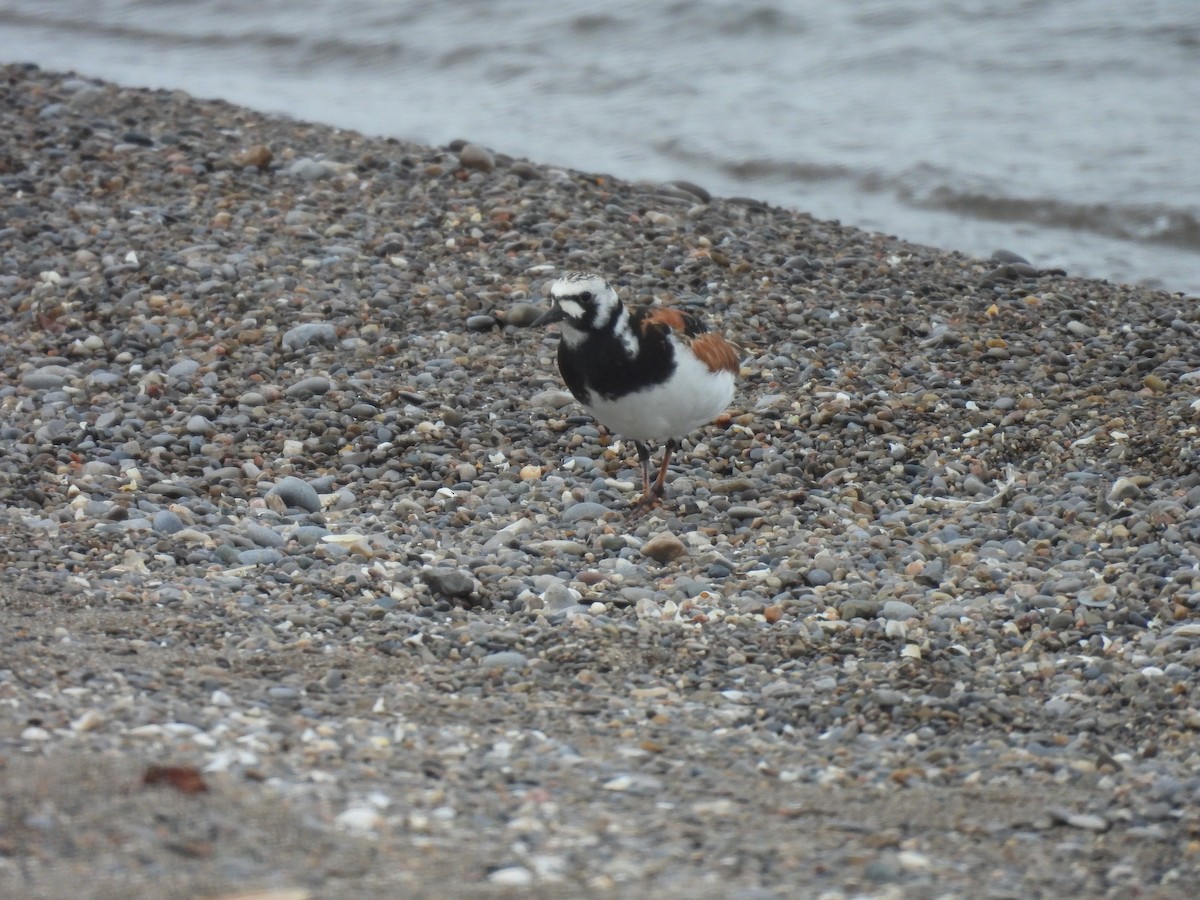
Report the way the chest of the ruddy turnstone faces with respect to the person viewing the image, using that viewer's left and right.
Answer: facing the viewer and to the left of the viewer

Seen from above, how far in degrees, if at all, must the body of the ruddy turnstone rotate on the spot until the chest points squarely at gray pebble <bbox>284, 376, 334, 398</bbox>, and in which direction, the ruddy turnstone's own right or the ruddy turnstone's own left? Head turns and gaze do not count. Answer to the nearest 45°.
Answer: approximately 90° to the ruddy turnstone's own right

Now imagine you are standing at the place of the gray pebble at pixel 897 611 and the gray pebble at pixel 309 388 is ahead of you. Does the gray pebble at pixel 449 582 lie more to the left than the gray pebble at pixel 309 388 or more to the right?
left

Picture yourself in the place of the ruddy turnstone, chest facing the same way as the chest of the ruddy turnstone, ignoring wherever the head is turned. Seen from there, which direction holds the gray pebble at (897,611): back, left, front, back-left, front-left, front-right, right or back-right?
left

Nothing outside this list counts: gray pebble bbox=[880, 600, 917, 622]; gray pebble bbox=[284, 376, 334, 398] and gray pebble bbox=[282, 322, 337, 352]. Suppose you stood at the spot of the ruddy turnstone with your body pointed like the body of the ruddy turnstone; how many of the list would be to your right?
2

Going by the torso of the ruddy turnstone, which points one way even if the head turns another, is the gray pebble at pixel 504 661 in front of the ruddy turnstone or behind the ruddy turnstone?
in front

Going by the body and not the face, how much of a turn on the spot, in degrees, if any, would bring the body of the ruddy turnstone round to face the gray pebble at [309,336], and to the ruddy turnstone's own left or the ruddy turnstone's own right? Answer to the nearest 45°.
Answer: approximately 90° to the ruddy turnstone's own right

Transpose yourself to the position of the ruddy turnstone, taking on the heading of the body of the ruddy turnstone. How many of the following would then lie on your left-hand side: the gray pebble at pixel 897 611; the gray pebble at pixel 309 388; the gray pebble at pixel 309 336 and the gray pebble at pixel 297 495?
1
